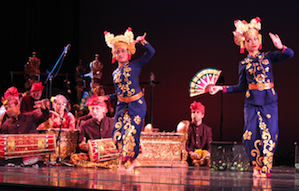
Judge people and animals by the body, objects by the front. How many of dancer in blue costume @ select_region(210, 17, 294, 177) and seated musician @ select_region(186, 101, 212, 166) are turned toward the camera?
2

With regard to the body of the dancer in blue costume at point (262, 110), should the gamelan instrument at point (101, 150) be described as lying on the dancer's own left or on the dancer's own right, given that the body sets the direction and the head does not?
on the dancer's own right

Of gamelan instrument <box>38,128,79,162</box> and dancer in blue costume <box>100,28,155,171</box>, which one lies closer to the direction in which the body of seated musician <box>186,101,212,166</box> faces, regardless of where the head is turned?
the dancer in blue costume

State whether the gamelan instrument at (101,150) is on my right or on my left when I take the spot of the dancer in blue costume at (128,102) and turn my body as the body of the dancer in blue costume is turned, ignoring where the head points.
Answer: on my right

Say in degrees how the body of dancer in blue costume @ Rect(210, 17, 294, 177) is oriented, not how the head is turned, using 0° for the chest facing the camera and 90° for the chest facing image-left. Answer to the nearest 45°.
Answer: approximately 0°

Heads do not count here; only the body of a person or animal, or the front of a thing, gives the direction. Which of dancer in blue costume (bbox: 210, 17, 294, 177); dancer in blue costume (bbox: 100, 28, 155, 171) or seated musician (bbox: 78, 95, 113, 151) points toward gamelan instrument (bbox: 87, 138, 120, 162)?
the seated musician

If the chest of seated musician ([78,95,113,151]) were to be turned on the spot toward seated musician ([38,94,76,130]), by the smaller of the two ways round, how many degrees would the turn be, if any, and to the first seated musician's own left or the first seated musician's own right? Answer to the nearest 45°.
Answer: approximately 135° to the first seated musician's own right
